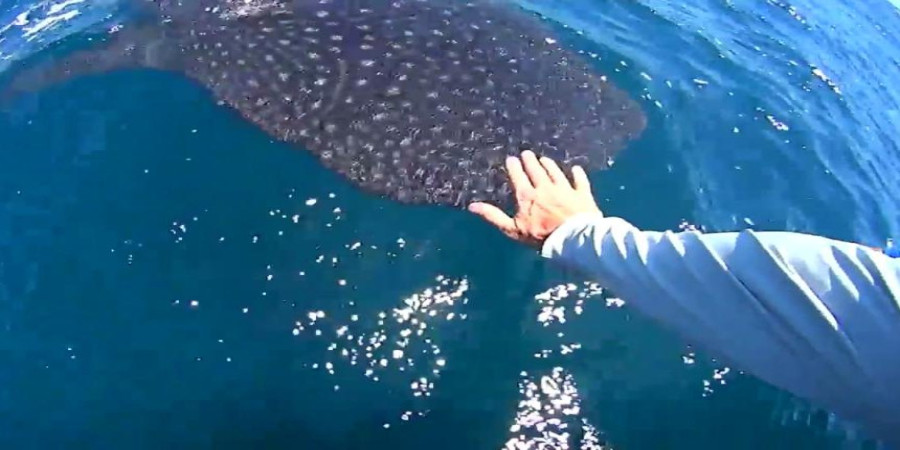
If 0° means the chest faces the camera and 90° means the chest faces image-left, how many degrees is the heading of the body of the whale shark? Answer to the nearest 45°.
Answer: approximately 315°
